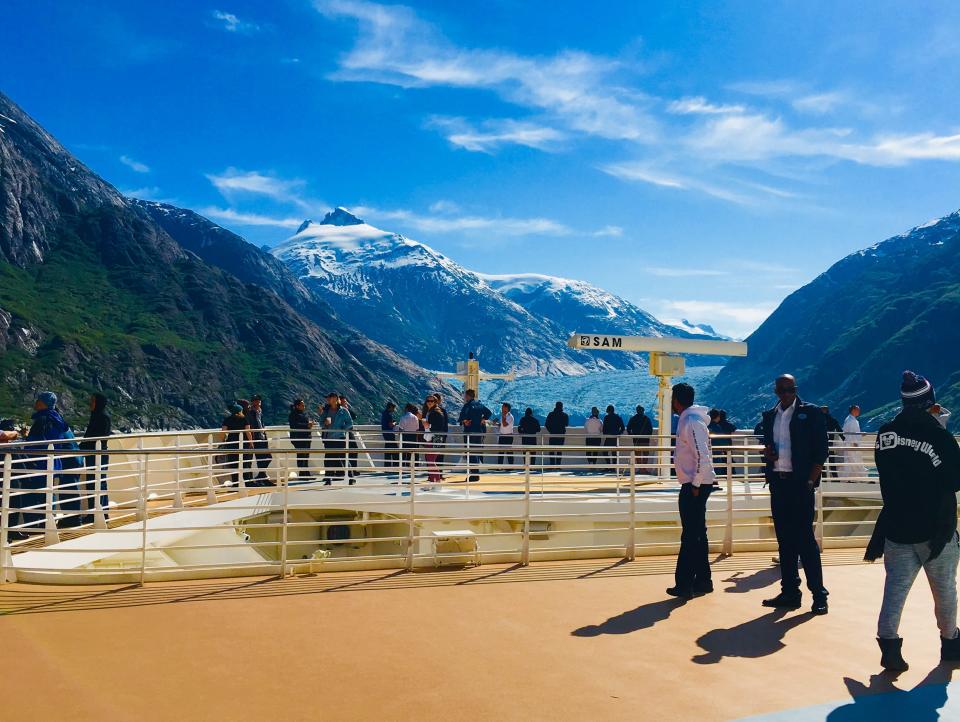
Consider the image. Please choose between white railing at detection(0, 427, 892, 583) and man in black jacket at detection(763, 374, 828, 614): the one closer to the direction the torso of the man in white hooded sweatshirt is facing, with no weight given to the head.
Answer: the white railing

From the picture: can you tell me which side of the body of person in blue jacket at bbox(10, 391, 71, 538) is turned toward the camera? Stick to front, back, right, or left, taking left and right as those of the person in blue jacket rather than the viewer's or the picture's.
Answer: left

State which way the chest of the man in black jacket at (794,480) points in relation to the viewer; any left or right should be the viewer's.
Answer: facing the viewer and to the left of the viewer

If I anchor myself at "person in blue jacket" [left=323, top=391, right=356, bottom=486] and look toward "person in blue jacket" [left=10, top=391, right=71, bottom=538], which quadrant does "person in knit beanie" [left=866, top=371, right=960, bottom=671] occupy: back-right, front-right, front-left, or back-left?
front-left

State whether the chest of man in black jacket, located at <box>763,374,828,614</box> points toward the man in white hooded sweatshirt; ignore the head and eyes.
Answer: no

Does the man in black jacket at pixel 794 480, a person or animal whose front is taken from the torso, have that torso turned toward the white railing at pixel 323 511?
no

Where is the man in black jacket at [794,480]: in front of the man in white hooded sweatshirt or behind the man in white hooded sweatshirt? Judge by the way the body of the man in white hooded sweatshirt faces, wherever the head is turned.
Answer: behind

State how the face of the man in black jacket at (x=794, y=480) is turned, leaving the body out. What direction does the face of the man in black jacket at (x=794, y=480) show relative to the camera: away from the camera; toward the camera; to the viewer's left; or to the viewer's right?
toward the camera

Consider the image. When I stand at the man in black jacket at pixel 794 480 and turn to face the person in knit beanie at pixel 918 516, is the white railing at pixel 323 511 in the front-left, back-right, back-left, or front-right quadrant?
back-right

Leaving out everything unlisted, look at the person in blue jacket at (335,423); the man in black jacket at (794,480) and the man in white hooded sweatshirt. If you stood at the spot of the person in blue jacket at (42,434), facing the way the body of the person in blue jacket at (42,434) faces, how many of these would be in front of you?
0
